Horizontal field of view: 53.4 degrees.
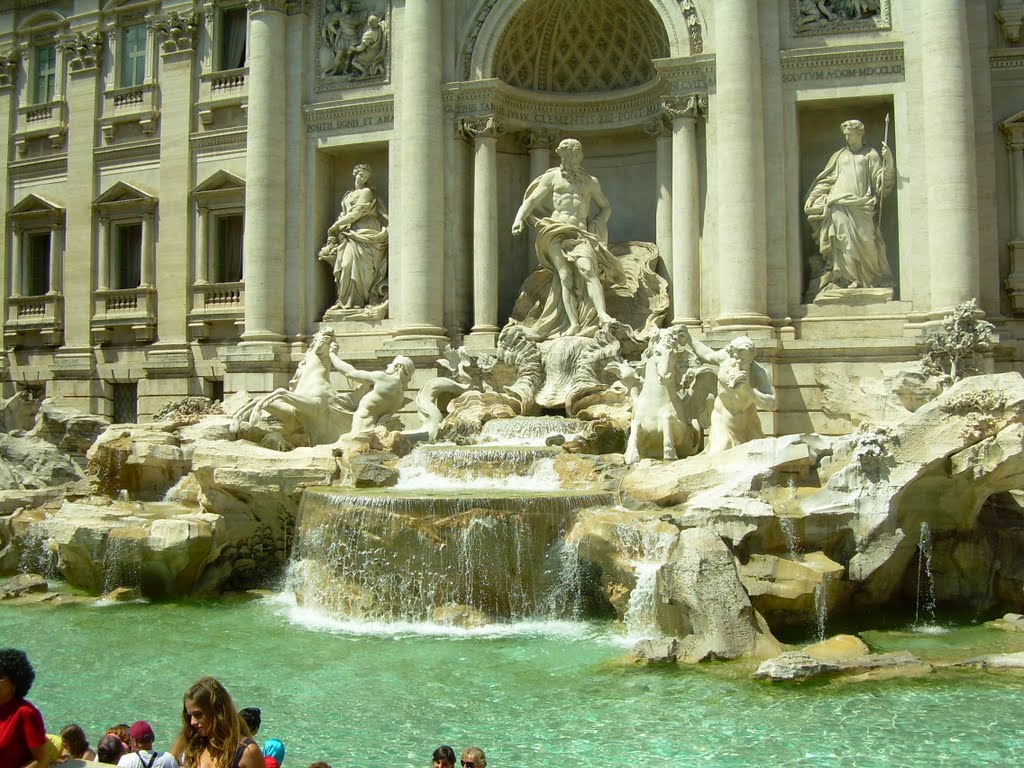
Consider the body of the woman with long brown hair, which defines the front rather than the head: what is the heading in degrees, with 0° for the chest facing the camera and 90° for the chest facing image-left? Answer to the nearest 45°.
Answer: approximately 45°

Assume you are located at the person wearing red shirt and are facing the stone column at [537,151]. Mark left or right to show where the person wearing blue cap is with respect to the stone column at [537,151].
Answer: right

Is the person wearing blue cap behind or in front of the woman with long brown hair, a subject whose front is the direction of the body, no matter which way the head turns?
behind

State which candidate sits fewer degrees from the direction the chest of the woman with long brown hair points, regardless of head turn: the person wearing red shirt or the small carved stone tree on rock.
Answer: the person wearing red shirt

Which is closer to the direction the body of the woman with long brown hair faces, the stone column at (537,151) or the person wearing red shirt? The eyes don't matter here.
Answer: the person wearing red shirt

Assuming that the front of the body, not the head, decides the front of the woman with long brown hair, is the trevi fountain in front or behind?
behind

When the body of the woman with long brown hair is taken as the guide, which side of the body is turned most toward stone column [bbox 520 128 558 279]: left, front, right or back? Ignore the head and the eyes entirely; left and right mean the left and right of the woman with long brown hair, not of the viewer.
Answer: back

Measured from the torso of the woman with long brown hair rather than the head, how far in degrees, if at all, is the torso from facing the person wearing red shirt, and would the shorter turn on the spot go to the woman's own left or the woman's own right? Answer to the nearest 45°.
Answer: approximately 45° to the woman's own right

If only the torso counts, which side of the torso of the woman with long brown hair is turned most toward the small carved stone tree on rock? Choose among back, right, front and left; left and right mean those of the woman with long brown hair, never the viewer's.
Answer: back
